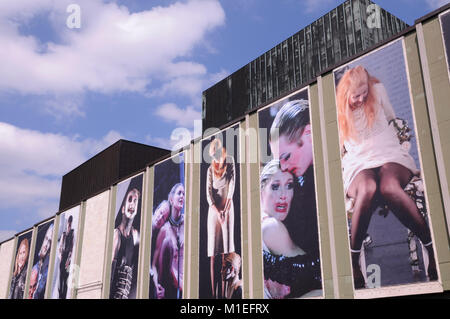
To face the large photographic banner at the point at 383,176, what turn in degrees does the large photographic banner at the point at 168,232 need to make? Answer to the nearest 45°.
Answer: approximately 90° to its left

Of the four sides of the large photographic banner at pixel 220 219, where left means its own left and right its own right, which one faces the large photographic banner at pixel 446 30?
left

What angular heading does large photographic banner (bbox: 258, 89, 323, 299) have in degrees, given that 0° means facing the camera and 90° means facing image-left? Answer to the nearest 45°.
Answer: approximately 45°

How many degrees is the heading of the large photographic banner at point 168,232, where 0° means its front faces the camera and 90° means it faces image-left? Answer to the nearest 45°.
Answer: approximately 45°

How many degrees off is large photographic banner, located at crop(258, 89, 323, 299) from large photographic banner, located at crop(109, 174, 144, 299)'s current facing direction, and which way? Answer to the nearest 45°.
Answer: approximately 90° to its left

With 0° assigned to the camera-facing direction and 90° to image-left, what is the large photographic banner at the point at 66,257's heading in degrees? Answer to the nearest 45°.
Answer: approximately 45°

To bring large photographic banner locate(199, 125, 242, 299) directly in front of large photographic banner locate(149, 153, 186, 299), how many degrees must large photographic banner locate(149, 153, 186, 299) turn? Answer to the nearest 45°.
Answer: approximately 90° to its left

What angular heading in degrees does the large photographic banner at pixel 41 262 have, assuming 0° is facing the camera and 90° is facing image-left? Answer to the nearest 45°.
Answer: approximately 45°

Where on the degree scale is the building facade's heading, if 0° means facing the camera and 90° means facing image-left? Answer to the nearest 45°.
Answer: approximately 45°
